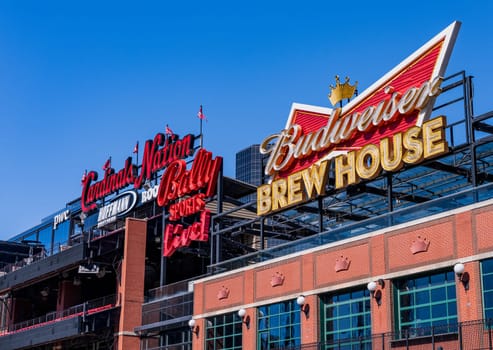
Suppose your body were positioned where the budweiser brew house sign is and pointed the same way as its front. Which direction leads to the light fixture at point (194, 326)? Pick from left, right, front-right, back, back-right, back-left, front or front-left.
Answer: right

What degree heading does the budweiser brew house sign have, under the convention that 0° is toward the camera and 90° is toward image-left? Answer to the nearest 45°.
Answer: approximately 45°

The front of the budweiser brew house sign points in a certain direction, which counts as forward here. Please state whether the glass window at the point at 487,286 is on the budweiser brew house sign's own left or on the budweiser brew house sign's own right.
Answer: on the budweiser brew house sign's own left
